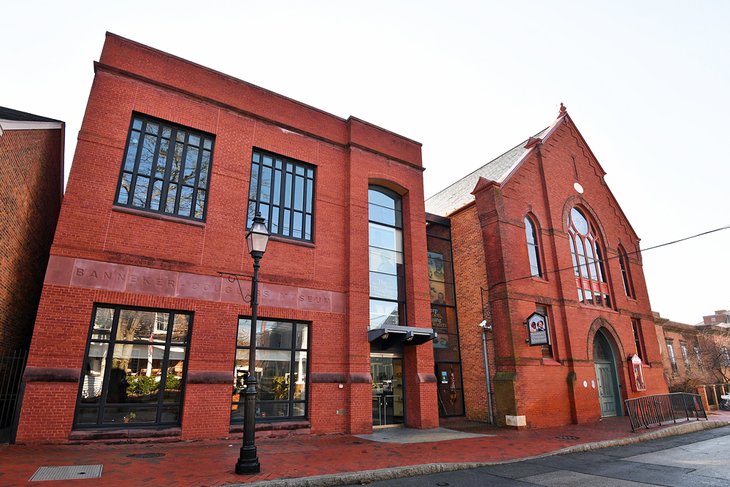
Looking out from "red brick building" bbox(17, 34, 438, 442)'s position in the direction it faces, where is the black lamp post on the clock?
The black lamp post is roughly at 1 o'clock from the red brick building.

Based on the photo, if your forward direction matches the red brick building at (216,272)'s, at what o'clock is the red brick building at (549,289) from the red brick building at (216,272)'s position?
the red brick building at (549,289) is roughly at 10 o'clock from the red brick building at (216,272).

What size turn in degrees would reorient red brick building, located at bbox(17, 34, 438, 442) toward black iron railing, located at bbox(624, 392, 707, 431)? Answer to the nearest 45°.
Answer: approximately 45° to its left

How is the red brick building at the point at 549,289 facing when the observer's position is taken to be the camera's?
facing the viewer and to the right of the viewer

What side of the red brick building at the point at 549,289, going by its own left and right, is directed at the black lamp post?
right

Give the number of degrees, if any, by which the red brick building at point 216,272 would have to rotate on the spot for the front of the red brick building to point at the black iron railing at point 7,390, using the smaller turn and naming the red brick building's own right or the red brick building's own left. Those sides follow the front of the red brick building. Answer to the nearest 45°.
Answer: approximately 135° to the red brick building's own right

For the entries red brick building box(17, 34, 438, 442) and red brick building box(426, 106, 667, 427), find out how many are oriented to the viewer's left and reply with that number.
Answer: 0

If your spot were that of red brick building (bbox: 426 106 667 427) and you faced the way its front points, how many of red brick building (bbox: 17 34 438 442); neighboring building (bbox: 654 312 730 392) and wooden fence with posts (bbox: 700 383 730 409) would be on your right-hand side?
1

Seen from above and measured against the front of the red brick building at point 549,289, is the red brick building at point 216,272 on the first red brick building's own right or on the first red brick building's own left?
on the first red brick building's own right

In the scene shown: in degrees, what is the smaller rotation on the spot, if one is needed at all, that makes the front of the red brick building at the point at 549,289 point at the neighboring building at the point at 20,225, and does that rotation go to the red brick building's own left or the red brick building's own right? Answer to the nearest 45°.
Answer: approximately 90° to the red brick building's own right

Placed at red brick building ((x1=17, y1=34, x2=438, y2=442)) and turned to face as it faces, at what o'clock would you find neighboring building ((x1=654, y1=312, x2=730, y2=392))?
The neighboring building is roughly at 10 o'clock from the red brick building.

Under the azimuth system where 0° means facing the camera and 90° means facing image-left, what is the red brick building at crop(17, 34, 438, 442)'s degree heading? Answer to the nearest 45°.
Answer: approximately 315°

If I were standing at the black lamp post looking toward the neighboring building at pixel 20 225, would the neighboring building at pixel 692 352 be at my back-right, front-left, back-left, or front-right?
back-right

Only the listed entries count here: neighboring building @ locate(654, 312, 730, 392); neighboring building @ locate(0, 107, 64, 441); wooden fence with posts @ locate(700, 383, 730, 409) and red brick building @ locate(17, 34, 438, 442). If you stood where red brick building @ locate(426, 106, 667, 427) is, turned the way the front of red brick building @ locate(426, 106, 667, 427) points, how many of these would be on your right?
2

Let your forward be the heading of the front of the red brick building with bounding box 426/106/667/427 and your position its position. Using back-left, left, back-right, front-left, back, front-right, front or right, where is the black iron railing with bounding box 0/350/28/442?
right

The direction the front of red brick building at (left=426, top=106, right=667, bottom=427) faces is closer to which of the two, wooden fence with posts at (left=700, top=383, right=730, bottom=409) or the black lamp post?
the black lamp post
